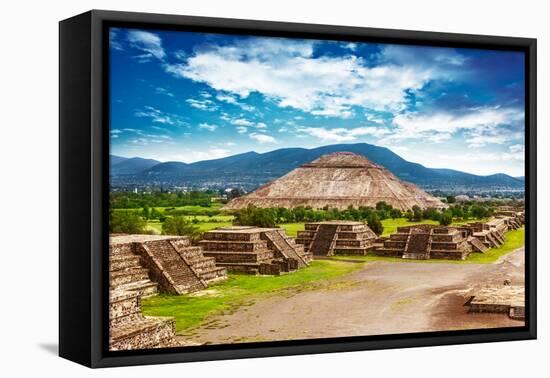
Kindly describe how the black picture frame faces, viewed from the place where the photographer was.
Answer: facing the viewer and to the right of the viewer
